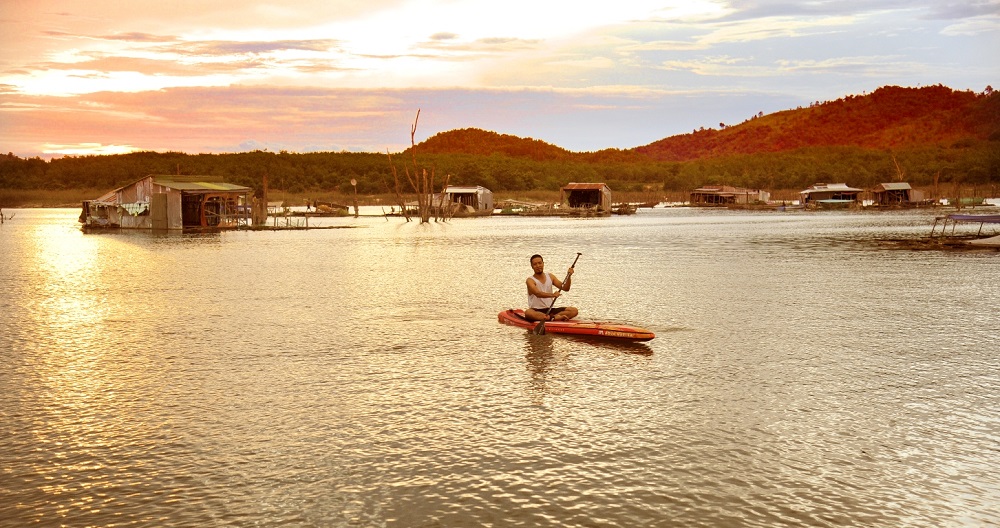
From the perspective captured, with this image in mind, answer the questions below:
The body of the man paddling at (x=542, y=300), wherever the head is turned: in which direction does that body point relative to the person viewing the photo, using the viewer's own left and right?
facing the viewer and to the right of the viewer

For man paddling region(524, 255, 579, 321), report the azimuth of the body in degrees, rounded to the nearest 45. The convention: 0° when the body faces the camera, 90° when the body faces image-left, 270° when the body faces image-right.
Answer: approximately 315°
